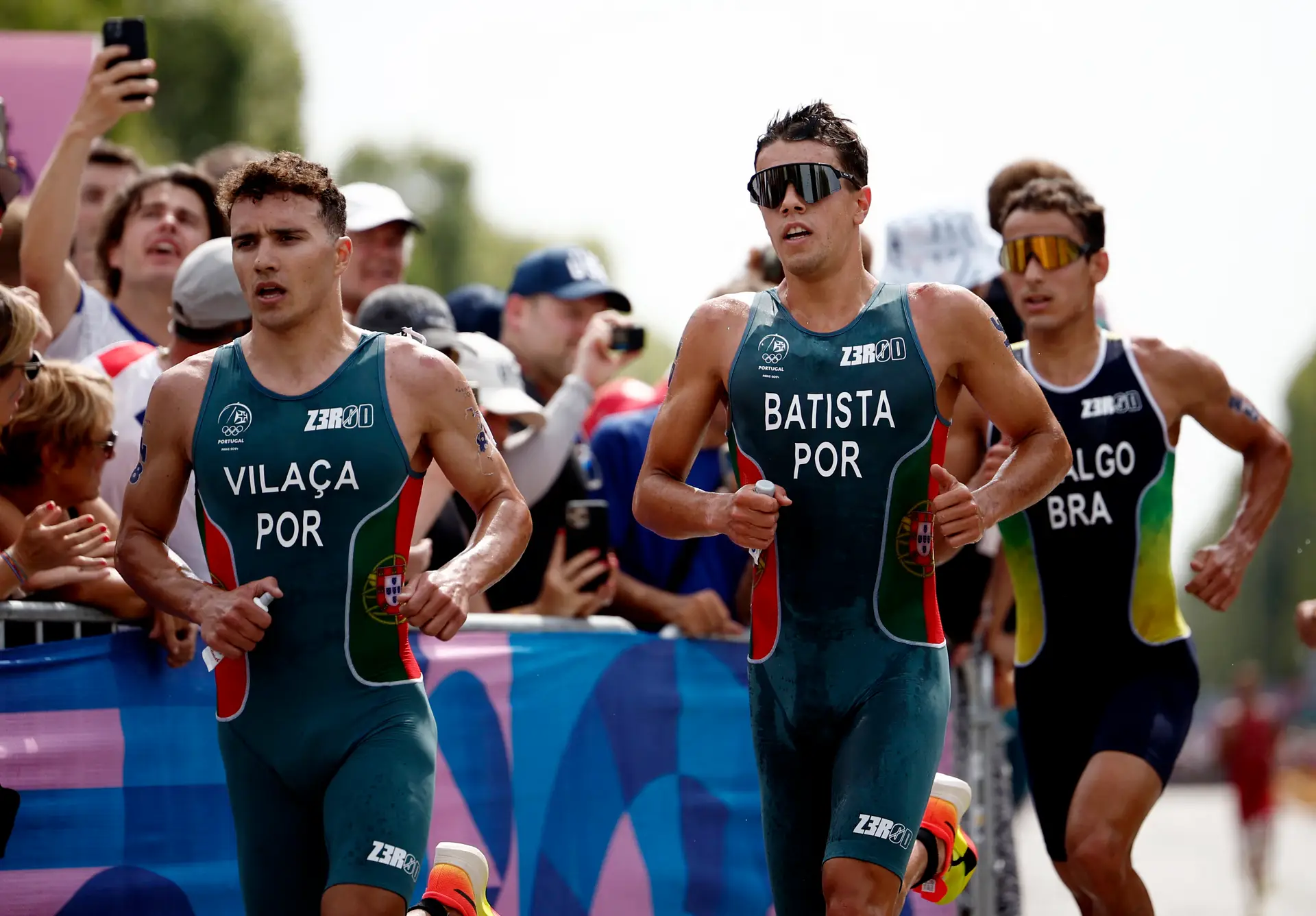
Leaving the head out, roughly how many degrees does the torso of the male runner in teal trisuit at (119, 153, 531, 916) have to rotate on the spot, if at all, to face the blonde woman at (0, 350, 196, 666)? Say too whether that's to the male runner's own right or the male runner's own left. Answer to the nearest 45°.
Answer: approximately 135° to the male runner's own right

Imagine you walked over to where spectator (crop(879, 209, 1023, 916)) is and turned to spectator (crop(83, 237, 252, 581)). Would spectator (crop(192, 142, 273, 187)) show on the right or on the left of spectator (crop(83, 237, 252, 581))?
right

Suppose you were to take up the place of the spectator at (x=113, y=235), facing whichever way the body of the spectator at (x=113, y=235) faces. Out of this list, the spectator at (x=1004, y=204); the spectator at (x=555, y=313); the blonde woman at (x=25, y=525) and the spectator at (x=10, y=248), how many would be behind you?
1

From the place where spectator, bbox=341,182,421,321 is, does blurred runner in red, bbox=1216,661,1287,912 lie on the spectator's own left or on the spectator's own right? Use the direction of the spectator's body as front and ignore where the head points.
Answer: on the spectator's own left

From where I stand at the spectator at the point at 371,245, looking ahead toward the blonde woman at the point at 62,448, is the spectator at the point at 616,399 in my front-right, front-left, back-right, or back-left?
back-left

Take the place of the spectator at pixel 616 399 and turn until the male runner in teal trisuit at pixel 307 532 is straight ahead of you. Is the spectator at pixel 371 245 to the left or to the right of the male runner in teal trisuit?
right

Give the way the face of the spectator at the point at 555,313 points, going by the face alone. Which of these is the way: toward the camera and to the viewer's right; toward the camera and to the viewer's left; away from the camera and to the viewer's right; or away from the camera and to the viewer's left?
toward the camera and to the viewer's right

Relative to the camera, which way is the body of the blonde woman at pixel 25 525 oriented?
to the viewer's right

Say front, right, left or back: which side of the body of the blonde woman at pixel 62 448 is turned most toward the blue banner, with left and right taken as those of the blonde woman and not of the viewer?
front

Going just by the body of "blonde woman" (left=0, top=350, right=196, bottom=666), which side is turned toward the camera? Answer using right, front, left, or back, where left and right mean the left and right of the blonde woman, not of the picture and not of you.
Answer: right

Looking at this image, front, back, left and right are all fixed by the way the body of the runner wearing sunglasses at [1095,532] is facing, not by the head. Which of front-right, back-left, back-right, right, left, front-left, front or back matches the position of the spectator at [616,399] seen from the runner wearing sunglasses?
right

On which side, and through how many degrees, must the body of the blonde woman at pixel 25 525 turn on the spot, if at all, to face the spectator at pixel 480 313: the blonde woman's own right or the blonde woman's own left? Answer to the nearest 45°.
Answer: approximately 45° to the blonde woman's own left
